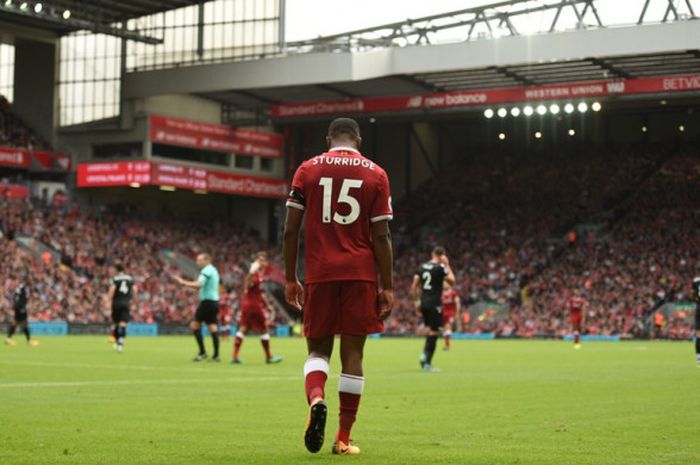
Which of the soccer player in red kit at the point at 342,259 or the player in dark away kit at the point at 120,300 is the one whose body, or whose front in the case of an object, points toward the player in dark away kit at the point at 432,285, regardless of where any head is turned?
the soccer player in red kit

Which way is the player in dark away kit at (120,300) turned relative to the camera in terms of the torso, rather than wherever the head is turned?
away from the camera

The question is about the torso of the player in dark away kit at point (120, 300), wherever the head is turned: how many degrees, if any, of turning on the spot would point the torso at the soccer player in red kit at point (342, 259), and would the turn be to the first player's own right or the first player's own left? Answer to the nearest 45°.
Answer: approximately 180°

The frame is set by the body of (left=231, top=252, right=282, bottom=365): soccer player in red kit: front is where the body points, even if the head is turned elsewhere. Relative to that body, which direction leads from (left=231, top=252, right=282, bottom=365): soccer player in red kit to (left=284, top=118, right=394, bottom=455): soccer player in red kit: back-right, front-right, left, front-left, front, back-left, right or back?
right

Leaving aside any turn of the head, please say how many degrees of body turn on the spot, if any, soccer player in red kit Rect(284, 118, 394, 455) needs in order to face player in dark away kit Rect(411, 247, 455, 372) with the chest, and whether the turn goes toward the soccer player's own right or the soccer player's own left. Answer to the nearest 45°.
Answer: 0° — they already face them

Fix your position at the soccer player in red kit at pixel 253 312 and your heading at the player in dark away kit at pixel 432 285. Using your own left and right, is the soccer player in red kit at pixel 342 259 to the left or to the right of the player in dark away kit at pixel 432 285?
right

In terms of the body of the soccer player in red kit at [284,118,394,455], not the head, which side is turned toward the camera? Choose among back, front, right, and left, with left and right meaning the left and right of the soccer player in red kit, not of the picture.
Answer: back

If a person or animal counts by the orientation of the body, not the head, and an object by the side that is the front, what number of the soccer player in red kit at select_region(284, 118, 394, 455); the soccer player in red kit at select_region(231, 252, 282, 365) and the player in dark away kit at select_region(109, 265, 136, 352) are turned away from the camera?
2

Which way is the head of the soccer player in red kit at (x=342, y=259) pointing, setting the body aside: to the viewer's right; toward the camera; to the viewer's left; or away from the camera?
away from the camera

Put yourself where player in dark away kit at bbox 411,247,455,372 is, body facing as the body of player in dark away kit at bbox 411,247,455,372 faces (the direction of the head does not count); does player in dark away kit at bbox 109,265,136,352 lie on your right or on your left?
on your left
